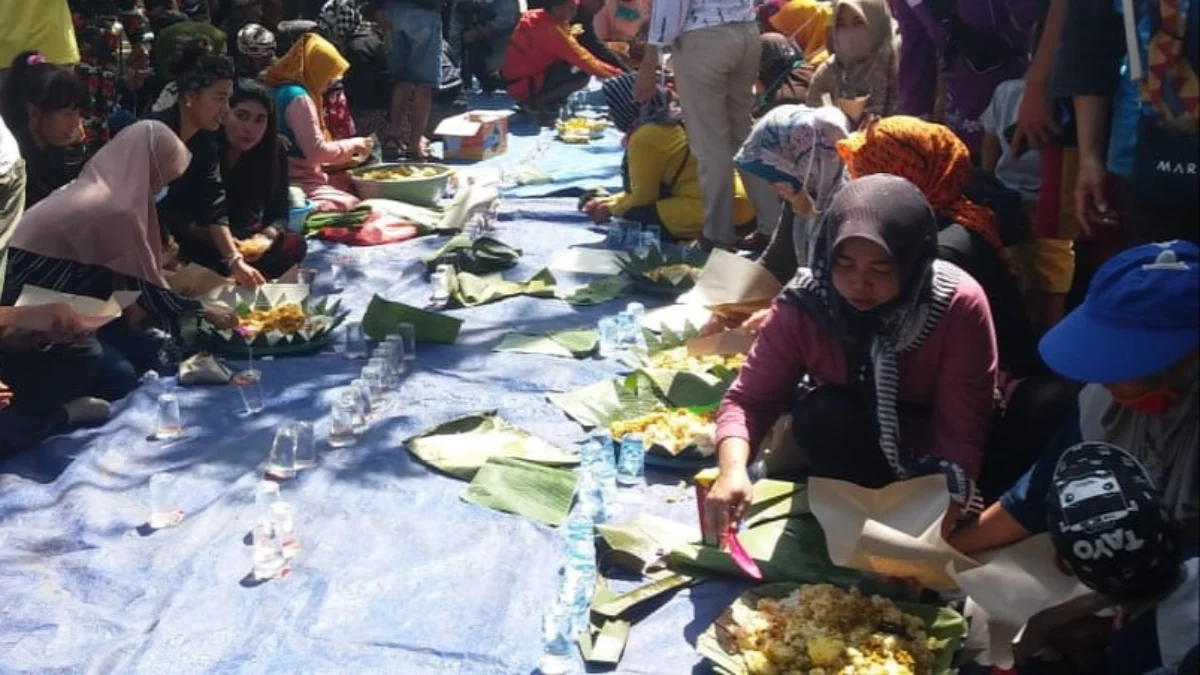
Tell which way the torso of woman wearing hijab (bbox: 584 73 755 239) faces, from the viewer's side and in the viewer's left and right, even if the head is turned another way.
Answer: facing to the left of the viewer

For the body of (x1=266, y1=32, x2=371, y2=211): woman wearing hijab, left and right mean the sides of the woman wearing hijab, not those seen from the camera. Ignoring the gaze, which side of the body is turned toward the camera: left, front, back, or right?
right

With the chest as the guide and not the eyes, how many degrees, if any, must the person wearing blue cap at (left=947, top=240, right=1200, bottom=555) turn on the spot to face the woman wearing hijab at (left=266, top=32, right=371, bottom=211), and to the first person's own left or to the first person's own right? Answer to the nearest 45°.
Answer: approximately 90° to the first person's own right

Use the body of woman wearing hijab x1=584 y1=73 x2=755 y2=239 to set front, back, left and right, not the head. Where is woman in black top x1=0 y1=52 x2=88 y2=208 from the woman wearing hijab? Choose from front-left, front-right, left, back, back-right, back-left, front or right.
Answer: front-left

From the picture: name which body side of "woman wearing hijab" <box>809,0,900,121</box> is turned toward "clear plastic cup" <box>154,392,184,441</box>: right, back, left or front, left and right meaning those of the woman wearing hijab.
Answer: front

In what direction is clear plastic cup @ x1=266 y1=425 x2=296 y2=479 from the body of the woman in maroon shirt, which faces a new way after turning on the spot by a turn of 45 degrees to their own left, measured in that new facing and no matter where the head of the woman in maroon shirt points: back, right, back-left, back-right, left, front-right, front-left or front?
right

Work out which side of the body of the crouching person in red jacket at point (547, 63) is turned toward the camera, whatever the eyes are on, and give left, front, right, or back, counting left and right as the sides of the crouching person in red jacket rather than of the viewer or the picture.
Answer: right

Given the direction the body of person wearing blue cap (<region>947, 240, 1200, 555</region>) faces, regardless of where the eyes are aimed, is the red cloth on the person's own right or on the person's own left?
on the person's own right

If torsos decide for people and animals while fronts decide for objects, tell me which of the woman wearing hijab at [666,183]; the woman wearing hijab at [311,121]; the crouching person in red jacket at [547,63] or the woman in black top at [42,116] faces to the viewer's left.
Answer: the woman wearing hijab at [666,183]

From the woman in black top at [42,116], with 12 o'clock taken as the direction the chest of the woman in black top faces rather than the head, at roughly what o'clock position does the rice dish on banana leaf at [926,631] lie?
The rice dish on banana leaf is roughly at 2 o'clock from the woman in black top.

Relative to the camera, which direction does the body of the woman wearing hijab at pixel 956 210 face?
to the viewer's left

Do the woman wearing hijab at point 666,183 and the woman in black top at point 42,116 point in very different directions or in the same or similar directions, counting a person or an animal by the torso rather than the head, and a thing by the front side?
very different directions

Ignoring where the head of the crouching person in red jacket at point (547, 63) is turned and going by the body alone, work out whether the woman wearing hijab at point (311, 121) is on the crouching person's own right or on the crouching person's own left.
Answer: on the crouching person's own right
